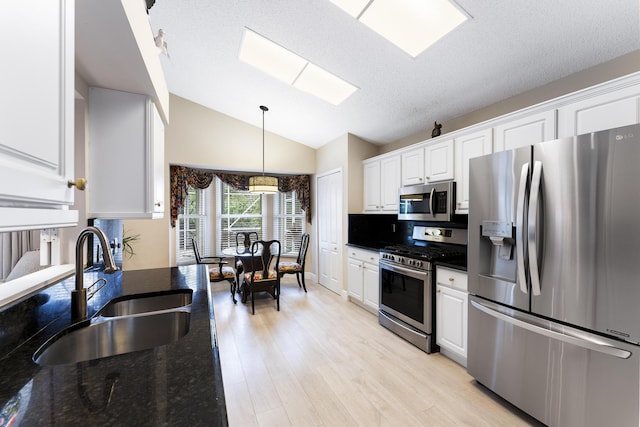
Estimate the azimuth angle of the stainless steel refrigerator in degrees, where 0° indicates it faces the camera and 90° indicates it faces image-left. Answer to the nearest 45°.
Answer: approximately 45°

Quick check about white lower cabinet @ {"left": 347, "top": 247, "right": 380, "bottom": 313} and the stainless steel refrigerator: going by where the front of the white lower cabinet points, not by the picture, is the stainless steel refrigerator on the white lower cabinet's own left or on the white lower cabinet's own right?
on the white lower cabinet's own left

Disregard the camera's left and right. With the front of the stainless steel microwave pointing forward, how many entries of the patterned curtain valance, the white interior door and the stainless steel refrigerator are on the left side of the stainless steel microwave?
1

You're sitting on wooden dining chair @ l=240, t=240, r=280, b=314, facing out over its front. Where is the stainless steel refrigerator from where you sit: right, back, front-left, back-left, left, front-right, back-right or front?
back

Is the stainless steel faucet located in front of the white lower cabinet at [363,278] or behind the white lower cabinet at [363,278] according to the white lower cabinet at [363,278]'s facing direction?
in front

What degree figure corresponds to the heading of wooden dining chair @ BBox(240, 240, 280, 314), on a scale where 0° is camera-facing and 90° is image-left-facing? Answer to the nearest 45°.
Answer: approximately 135°

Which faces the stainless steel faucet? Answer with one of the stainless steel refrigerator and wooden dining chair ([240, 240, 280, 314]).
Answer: the stainless steel refrigerator

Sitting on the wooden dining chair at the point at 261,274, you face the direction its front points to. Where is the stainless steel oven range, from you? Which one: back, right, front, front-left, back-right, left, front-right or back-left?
back

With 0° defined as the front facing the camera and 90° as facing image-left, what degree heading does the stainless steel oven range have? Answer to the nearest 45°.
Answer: approximately 45°

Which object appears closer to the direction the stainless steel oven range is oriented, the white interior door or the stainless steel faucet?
the stainless steel faucet

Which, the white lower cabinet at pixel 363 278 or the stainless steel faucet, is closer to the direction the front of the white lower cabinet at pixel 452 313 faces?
the stainless steel faucet
